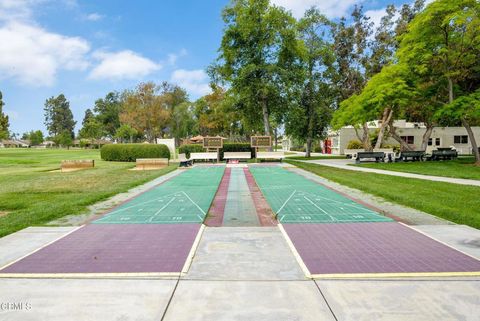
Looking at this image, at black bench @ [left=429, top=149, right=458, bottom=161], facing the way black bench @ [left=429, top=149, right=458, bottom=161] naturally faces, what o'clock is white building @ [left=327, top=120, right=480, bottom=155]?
The white building is roughly at 6 o'clock from the black bench.

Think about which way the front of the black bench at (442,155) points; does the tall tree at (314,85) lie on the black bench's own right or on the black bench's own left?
on the black bench's own right

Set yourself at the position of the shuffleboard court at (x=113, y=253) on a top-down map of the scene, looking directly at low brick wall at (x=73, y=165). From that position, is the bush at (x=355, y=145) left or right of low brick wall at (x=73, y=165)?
right

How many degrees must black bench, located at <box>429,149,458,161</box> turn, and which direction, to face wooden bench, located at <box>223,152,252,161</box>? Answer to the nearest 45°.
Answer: approximately 45° to its right

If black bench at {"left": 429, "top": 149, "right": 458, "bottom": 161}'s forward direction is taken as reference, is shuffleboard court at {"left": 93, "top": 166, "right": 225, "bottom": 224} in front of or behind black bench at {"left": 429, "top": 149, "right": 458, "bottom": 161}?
in front

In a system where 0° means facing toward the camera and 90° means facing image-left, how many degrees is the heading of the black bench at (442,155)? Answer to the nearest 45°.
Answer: approximately 0°

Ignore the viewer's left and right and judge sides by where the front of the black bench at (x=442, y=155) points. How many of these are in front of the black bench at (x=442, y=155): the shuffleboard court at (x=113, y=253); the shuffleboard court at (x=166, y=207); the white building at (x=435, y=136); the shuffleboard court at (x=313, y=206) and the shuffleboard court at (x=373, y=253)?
4

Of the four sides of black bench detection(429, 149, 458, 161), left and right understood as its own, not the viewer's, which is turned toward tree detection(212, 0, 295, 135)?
right

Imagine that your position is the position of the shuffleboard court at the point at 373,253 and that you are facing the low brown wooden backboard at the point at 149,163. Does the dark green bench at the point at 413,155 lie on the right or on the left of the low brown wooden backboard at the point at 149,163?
right

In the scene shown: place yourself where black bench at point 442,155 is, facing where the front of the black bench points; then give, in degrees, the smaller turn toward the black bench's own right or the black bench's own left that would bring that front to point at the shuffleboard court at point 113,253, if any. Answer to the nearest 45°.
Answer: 0° — it already faces it
